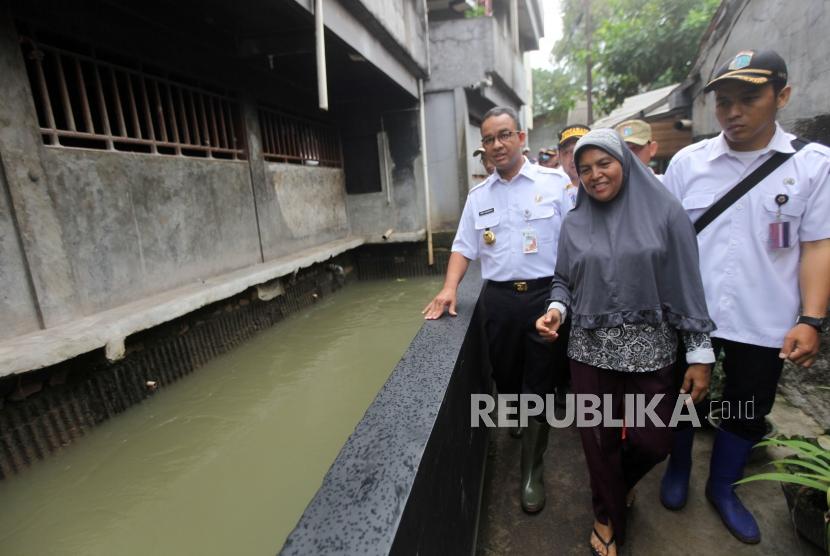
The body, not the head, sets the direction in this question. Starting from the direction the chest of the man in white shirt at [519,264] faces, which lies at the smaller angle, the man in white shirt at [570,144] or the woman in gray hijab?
the woman in gray hijab

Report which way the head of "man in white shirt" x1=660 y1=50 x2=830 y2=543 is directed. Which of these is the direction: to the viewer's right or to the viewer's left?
to the viewer's left

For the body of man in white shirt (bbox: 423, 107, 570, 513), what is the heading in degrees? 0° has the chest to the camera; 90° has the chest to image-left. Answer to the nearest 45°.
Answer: approximately 0°

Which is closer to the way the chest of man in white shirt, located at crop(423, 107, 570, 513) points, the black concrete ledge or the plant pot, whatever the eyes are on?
the black concrete ledge

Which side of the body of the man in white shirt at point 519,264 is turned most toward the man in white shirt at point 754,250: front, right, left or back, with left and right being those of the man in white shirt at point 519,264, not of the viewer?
left

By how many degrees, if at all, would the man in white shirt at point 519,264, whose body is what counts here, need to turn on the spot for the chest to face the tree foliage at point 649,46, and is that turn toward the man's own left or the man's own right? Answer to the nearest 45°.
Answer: approximately 180°

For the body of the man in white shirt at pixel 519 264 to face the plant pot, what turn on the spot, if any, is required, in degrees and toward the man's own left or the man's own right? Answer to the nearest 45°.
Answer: approximately 45° to the man's own left
